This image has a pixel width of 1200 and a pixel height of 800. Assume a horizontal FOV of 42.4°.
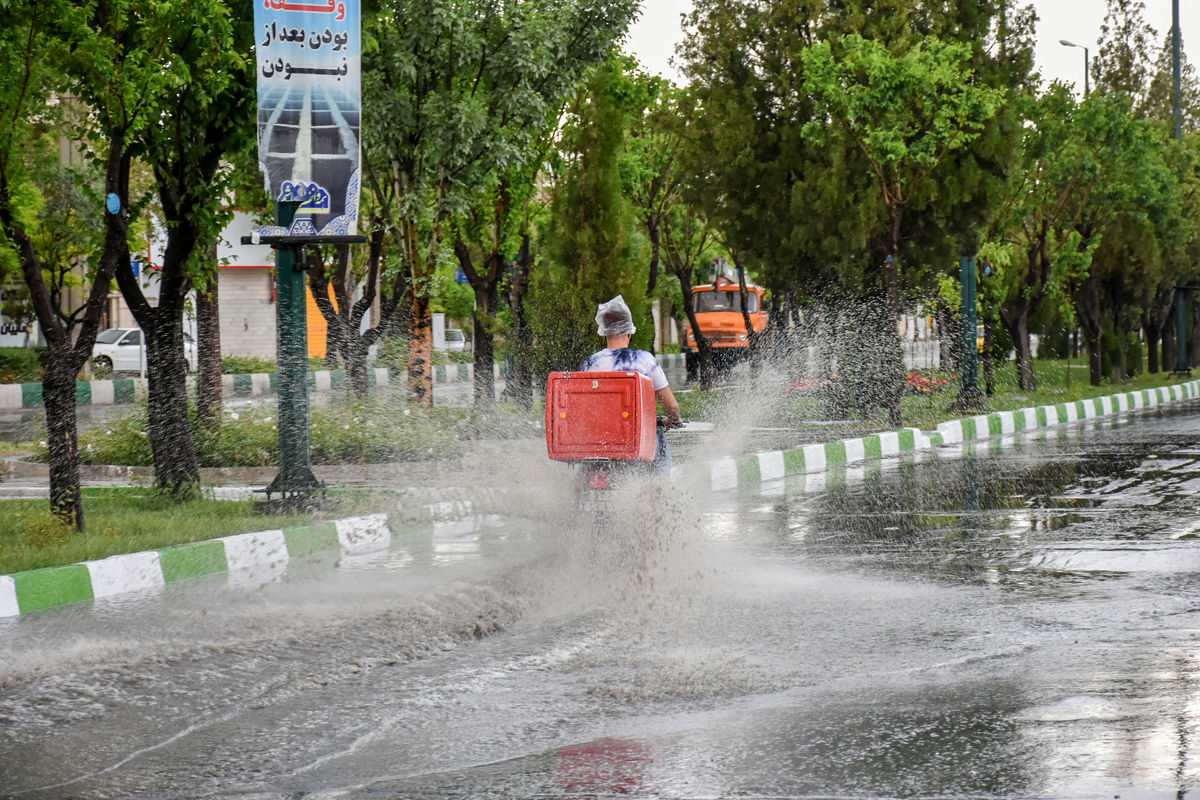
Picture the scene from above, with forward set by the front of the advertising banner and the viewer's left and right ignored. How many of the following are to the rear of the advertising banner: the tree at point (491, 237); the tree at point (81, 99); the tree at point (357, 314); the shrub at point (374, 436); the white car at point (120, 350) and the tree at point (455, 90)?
5

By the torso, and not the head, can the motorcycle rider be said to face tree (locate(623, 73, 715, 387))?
yes

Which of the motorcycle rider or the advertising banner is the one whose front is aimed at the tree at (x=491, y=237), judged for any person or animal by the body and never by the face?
the motorcycle rider

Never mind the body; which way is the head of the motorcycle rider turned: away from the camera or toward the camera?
away from the camera

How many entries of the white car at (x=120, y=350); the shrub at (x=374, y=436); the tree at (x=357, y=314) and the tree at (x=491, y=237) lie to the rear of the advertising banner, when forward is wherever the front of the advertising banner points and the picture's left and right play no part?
4

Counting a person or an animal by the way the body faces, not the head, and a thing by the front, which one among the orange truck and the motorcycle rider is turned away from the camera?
the motorcycle rider

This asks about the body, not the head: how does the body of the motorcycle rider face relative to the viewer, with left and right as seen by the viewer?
facing away from the viewer

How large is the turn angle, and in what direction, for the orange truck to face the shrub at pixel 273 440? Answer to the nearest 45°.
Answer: approximately 45° to its left

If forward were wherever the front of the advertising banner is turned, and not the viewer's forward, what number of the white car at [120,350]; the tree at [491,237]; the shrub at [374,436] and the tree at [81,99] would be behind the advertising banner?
3

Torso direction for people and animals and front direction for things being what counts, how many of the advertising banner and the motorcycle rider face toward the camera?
1

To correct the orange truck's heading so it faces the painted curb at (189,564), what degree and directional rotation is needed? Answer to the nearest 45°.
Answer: approximately 45° to its left

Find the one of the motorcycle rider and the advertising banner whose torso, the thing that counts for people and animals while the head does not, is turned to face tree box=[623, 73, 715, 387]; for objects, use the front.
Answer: the motorcycle rider
